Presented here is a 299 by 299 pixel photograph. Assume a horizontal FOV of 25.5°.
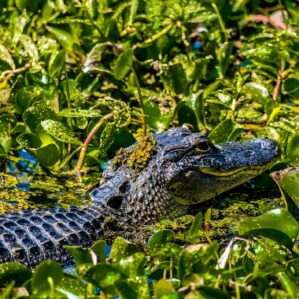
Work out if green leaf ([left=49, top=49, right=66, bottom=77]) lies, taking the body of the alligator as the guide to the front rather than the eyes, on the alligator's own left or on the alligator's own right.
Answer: on the alligator's own left

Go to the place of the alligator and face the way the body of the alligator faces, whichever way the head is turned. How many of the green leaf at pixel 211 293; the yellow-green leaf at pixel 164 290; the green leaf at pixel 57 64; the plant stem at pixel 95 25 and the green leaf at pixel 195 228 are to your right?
3

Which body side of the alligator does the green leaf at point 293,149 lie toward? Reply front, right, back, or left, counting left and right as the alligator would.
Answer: front

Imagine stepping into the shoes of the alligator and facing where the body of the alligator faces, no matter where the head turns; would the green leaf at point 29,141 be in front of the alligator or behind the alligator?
behind

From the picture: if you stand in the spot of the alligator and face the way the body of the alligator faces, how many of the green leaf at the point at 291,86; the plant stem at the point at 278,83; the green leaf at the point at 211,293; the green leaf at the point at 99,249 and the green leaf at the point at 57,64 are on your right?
2

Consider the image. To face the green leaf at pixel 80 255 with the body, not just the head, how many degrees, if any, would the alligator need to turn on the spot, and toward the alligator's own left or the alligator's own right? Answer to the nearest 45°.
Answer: approximately 90° to the alligator's own right

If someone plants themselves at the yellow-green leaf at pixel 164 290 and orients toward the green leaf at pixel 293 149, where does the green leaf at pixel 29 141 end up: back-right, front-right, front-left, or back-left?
front-left

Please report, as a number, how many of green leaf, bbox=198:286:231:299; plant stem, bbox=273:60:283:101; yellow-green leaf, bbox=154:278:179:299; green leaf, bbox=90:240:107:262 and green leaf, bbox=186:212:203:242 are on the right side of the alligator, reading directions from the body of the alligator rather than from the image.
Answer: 4

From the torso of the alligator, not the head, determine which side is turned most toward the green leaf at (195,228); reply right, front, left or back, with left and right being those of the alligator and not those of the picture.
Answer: right

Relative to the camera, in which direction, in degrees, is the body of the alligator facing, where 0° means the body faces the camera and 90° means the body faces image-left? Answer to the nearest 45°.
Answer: approximately 270°

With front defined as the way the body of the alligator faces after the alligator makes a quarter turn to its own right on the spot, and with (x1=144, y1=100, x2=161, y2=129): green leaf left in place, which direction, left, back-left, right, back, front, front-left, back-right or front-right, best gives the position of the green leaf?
back

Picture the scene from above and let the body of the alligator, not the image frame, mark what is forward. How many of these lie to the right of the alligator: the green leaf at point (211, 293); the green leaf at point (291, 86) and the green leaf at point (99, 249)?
2

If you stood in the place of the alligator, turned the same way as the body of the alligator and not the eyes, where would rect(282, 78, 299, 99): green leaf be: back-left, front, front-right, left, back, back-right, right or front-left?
front-left

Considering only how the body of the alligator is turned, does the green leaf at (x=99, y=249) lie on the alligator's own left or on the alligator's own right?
on the alligator's own right

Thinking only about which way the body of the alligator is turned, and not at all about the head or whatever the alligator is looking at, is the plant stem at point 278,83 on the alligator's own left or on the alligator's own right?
on the alligator's own left

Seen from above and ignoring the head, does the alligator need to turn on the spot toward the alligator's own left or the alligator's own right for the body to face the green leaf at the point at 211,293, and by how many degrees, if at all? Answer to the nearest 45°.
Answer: approximately 90° to the alligator's own right

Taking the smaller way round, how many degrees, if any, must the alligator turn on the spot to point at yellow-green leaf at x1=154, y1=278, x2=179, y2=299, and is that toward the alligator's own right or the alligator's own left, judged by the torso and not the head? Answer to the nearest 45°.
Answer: approximately 90° to the alligator's own right

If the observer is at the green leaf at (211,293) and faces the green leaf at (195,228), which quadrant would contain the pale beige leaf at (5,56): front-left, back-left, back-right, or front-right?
front-left
